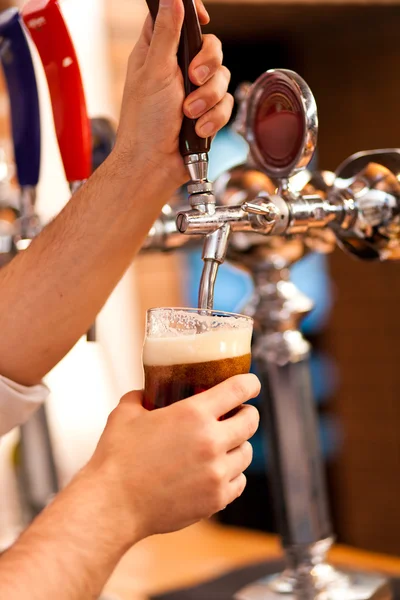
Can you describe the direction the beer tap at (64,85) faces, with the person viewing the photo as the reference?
facing the viewer and to the left of the viewer

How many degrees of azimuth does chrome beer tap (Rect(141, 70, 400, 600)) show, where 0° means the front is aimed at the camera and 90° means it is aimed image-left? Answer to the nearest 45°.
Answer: approximately 45°

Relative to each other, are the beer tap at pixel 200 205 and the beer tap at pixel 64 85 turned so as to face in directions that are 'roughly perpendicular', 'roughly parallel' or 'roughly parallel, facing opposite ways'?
roughly parallel

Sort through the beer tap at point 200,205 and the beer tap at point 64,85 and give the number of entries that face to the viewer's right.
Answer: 0

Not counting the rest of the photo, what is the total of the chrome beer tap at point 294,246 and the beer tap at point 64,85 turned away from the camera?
0

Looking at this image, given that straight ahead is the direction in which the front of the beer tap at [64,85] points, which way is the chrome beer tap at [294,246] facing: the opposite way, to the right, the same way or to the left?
the same way
